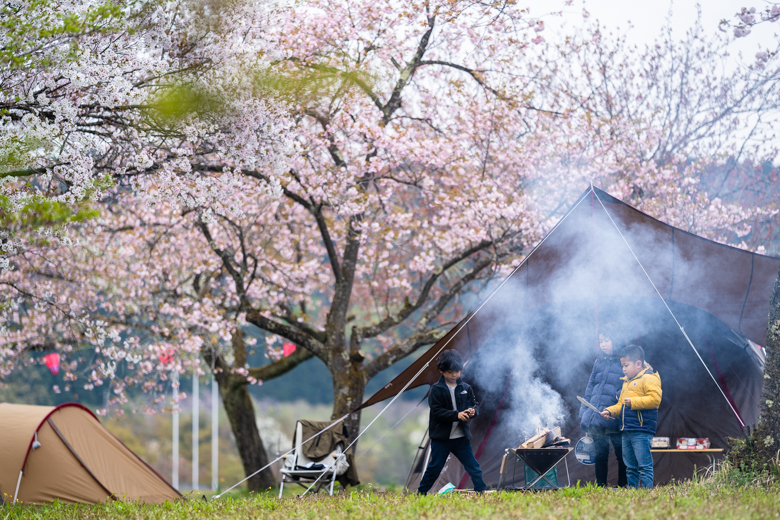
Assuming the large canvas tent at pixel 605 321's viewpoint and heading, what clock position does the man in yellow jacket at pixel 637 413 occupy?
The man in yellow jacket is roughly at 12 o'clock from the large canvas tent.

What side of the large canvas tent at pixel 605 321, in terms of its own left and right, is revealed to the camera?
front

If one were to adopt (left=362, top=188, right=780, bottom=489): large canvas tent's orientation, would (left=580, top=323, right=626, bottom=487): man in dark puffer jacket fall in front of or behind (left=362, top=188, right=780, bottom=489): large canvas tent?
in front

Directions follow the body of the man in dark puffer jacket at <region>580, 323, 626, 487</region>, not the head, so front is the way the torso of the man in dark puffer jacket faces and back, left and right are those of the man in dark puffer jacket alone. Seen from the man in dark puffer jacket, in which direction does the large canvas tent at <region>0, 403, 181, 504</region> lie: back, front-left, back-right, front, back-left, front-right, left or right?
front-right

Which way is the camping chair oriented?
toward the camera

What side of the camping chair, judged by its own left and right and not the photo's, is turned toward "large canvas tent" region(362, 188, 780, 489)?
left

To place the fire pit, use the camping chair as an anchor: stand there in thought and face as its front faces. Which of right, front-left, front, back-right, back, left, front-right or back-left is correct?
front-left

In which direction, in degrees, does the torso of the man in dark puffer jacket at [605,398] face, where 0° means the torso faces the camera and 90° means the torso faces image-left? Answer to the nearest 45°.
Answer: approximately 45°

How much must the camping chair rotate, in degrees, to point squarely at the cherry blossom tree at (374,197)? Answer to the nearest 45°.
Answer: approximately 180°
